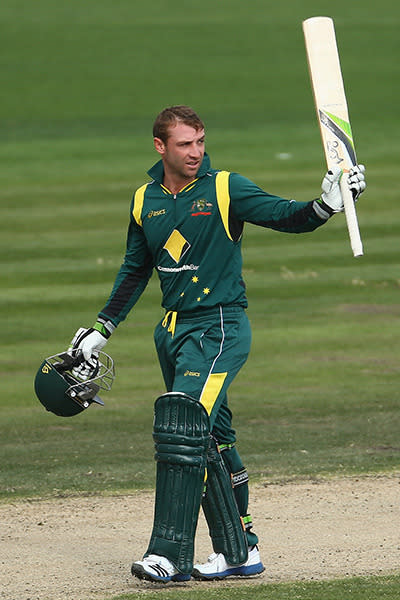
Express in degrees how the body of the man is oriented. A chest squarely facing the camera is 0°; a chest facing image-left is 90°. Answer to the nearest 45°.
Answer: approximately 45°
